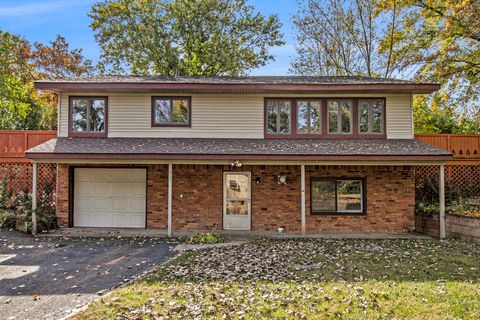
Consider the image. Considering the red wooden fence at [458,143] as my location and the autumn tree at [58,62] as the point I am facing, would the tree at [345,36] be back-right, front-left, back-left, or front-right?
front-right

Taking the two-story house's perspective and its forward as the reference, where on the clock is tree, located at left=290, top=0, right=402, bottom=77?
The tree is roughly at 7 o'clock from the two-story house.

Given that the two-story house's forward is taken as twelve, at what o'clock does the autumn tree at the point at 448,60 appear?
The autumn tree is roughly at 8 o'clock from the two-story house.

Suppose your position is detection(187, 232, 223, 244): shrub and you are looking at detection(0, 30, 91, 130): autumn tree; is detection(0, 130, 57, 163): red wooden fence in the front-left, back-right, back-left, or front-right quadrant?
front-left

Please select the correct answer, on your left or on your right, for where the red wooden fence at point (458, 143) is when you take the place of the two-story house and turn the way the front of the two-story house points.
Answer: on your left

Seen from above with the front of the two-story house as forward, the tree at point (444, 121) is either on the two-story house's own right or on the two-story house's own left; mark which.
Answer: on the two-story house's own left

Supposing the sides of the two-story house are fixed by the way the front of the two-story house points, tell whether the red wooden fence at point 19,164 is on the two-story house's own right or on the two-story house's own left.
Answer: on the two-story house's own right

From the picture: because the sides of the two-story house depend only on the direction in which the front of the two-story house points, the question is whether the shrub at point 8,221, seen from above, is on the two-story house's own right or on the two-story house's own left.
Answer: on the two-story house's own right

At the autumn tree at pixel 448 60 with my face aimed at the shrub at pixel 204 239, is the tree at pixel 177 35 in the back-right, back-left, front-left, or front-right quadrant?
front-right

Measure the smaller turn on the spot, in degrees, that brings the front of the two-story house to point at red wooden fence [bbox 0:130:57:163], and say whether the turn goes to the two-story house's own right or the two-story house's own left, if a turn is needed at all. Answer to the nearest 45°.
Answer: approximately 90° to the two-story house's own right

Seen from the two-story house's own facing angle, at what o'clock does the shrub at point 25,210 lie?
The shrub is roughly at 3 o'clock from the two-story house.

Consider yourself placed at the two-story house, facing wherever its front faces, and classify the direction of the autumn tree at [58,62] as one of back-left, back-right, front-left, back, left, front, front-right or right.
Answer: back-right

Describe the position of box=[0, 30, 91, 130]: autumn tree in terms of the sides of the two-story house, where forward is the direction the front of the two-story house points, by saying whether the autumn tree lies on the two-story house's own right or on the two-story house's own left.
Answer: on the two-story house's own right

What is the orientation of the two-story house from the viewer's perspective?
toward the camera

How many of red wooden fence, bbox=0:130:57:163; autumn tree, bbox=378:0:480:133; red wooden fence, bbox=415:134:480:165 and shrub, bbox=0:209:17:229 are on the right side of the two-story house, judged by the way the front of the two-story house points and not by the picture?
2
